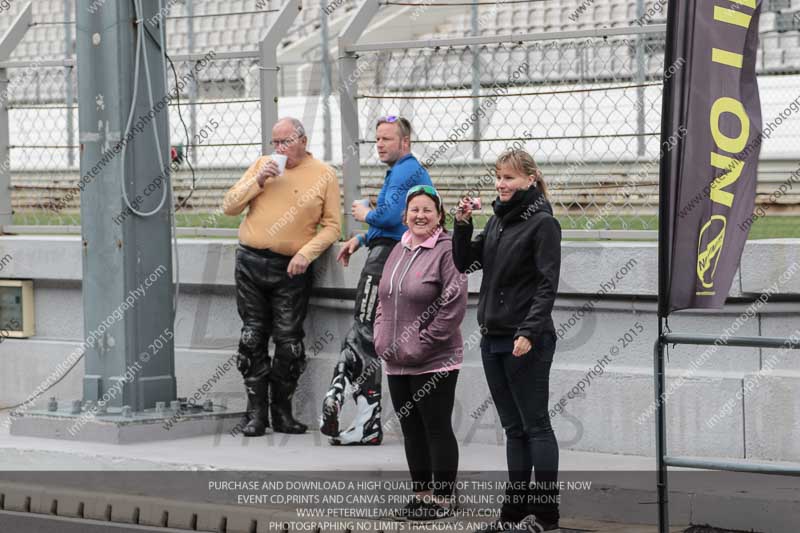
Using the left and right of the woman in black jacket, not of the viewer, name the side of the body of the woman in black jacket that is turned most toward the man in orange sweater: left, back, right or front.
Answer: right

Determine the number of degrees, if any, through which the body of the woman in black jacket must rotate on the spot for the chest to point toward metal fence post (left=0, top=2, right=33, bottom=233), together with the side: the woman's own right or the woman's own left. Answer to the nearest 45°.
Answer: approximately 90° to the woman's own right

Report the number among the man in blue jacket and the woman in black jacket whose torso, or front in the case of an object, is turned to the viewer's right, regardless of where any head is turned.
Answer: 0

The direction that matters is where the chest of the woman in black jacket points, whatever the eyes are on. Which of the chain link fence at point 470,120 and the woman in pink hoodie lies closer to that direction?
the woman in pink hoodie

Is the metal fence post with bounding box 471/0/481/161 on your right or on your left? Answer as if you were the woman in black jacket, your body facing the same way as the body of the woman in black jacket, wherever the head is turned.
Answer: on your right

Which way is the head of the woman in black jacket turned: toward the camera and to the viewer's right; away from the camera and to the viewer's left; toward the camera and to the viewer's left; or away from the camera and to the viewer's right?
toward the camera and to the viewer's left

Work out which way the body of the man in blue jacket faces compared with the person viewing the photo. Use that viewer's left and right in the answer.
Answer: facing to the left of the viewer

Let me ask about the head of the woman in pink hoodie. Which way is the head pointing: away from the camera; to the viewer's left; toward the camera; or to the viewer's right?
toward the camera

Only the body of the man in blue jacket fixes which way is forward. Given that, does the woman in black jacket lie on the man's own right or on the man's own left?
on the man's own left

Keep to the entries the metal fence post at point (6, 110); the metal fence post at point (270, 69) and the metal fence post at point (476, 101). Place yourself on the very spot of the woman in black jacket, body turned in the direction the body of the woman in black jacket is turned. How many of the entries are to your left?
0
